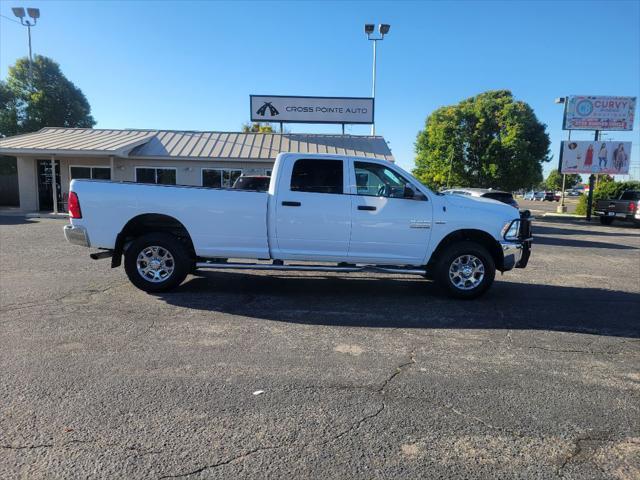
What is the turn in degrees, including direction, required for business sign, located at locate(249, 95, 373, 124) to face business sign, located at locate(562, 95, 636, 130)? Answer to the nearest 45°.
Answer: approximately 90° to its left

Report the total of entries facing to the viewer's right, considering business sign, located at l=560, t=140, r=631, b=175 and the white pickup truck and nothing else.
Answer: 1

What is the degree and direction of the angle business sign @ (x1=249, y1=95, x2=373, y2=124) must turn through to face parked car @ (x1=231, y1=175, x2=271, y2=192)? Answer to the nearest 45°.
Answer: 0° — it already faces it

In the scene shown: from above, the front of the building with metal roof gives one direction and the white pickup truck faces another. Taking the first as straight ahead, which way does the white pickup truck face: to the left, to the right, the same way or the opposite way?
to the left

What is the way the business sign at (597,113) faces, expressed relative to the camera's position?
facing the viewer

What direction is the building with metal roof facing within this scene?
toward the camera

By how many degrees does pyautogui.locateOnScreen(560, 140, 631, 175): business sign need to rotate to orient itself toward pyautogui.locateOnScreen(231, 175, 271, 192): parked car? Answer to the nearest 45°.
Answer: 0° — it already faces it

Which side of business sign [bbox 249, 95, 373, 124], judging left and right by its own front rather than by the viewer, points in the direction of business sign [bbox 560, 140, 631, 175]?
left

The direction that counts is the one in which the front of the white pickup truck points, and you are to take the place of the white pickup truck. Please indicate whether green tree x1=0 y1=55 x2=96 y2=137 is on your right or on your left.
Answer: on your left

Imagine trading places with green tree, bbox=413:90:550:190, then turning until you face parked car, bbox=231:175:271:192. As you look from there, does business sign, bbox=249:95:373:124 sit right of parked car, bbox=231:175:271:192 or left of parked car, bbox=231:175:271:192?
right

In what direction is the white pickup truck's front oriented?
to the viewer's right

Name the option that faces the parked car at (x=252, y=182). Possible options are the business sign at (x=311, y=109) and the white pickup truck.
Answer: the business sign
